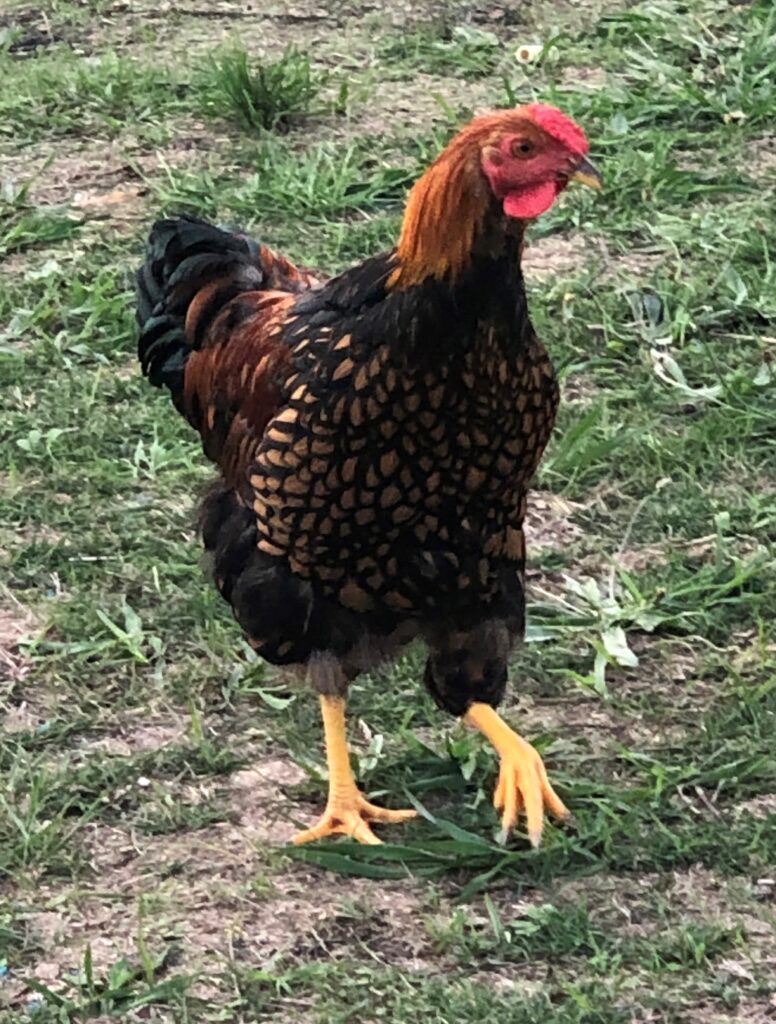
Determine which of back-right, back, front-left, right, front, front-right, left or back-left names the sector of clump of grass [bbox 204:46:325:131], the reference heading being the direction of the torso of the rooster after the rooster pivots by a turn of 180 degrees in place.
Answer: front-right

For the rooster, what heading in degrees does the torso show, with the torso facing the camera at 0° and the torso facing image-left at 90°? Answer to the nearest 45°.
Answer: approximately 315°
